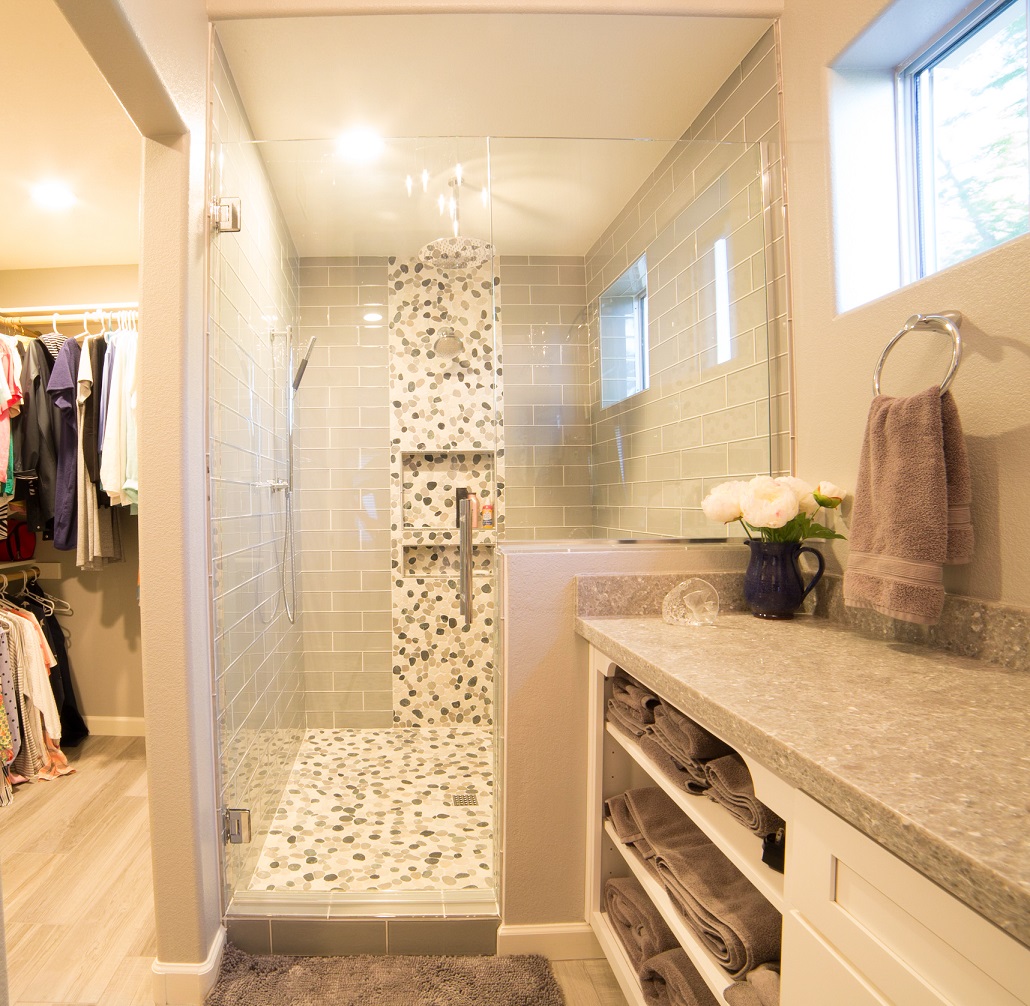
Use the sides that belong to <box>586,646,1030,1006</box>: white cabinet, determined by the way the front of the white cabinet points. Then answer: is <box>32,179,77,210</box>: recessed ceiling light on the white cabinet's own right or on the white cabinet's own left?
on the white cabinet's own right

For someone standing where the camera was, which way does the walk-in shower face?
facing the viewer

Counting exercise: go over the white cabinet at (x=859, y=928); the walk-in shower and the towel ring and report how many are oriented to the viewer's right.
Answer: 0

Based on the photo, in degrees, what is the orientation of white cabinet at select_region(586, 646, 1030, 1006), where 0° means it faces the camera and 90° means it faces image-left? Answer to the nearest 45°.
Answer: approximately 45°

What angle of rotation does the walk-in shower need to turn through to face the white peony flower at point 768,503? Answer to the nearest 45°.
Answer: approximately 45° to its left

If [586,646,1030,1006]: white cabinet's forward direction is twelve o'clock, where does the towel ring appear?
The towel ring is roughly at 5 o'clock from the white cabinet.

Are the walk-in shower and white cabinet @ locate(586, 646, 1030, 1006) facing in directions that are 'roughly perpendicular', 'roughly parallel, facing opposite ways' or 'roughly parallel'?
roughly perpendicular

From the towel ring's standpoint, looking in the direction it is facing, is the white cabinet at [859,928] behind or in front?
in front

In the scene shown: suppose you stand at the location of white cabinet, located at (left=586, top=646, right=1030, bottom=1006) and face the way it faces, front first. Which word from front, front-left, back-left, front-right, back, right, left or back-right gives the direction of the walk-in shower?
right

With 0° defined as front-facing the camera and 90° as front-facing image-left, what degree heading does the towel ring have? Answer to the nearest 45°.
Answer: approximately 45°

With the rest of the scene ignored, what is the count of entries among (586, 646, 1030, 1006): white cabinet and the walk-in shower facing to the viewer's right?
0

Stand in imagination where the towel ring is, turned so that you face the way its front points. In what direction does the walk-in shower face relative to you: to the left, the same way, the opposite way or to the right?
to the left

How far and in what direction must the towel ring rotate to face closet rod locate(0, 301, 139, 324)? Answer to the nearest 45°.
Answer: approximately 45° to its right

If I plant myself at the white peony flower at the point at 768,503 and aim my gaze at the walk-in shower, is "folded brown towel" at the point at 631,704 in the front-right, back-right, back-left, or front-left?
front-left

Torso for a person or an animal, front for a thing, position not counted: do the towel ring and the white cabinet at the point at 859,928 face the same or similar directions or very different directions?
same or similar directions
